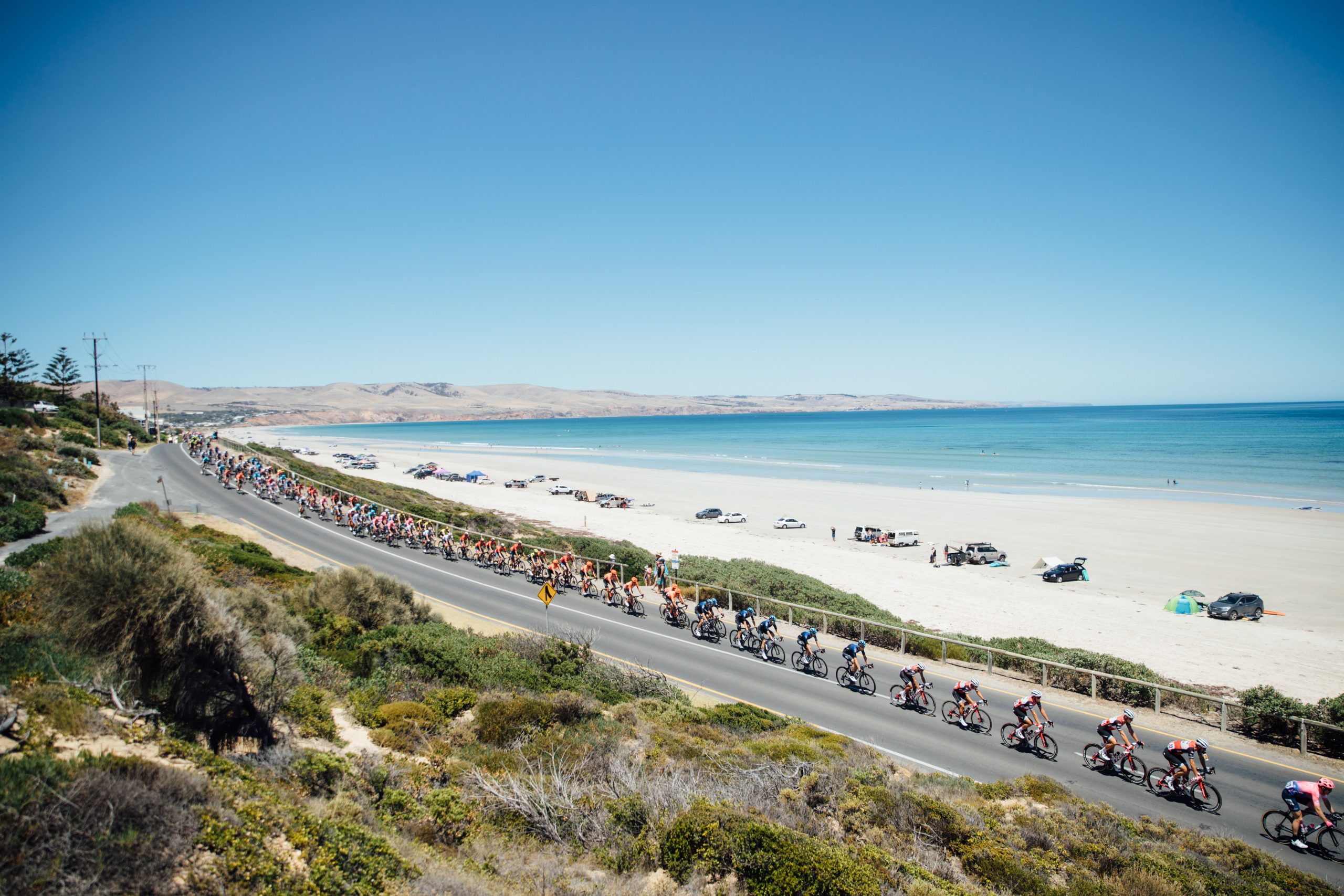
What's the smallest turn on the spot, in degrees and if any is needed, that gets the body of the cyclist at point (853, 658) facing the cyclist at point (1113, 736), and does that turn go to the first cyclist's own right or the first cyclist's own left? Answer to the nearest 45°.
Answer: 0° — they already face them

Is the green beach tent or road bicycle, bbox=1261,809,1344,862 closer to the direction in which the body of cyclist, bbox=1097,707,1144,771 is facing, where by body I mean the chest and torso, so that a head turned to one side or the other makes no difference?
the road bicycle

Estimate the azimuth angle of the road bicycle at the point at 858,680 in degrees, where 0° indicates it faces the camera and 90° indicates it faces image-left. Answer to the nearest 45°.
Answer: approximately 315°

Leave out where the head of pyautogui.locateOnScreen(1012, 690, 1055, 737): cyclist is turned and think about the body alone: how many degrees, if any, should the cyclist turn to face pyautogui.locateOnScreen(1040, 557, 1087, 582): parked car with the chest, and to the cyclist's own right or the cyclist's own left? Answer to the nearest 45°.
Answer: approximately 135° to the cyclist's own left

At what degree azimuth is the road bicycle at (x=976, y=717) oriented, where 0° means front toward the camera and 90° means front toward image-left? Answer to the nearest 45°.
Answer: approximately 315°

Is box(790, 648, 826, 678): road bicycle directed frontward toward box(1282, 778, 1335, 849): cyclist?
yes

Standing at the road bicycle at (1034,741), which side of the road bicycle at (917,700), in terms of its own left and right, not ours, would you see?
front

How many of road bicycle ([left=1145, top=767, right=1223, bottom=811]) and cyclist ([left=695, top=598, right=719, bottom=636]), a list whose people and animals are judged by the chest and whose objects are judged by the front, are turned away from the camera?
0

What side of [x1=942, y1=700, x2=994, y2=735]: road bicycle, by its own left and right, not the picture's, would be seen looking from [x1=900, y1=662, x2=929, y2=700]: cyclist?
back

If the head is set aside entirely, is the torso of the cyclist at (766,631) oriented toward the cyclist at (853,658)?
yes

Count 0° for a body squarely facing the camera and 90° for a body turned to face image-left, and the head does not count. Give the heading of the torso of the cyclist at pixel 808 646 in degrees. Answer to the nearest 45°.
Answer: approximately 315°

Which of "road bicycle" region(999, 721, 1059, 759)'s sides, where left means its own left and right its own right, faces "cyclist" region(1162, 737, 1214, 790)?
front

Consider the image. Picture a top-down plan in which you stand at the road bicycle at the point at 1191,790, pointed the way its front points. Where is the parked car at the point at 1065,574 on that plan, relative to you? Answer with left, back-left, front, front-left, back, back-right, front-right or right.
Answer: back-left

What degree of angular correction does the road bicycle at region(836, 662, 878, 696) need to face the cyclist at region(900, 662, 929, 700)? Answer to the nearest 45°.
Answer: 0° — it already faces them
